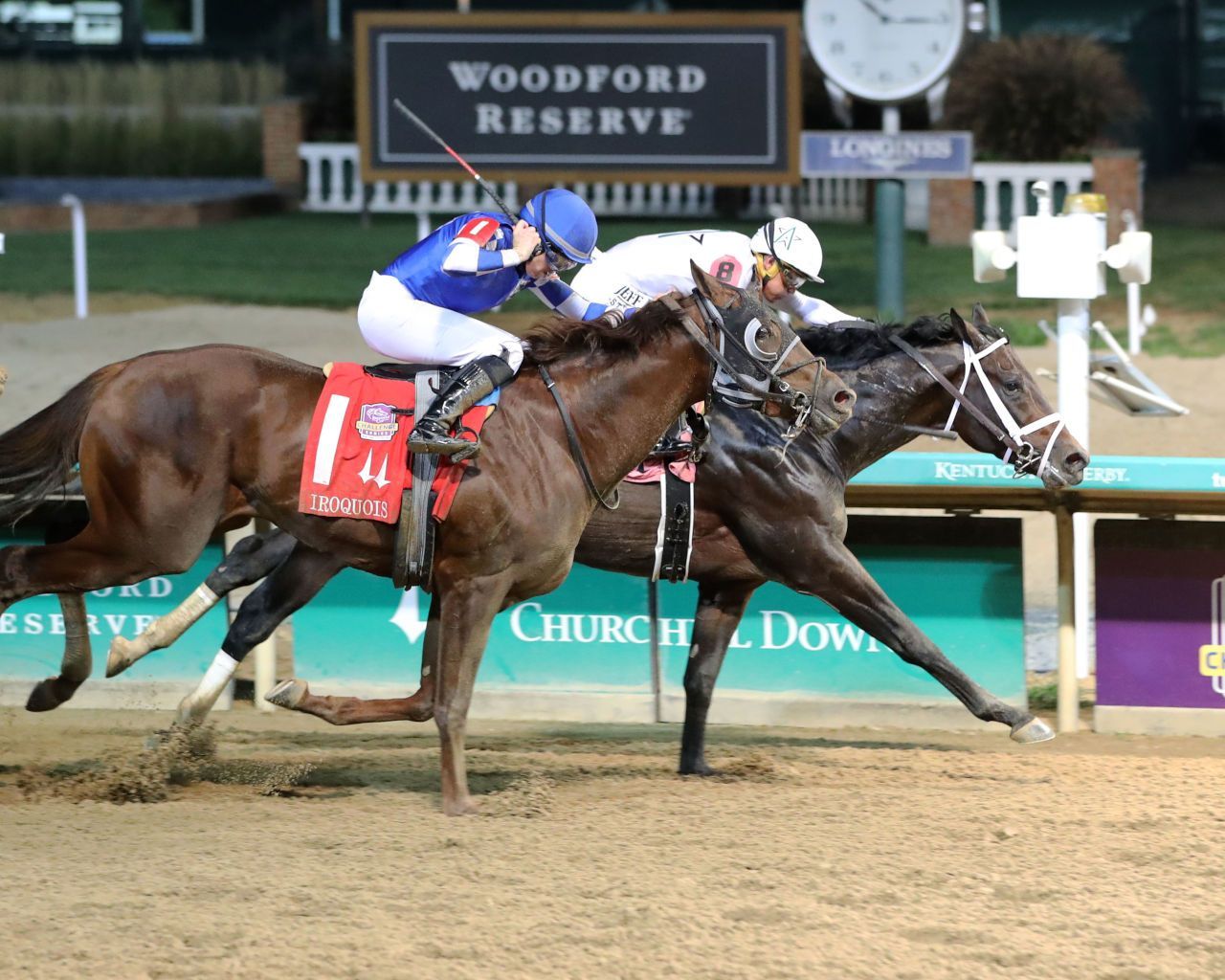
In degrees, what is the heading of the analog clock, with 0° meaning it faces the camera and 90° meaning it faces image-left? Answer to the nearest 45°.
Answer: approximately 0°

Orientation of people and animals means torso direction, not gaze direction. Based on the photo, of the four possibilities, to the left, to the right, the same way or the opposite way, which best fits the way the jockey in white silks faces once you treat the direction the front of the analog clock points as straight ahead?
to the left

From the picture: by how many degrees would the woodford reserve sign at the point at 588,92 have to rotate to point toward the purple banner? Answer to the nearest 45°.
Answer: approximately 45° to its left

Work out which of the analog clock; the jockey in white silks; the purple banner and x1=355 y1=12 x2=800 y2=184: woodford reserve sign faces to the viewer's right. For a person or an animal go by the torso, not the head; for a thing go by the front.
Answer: the jockey in white silks

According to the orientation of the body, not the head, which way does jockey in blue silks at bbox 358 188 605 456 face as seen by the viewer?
to the viewer's right

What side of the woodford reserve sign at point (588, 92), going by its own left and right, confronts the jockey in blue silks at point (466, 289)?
front

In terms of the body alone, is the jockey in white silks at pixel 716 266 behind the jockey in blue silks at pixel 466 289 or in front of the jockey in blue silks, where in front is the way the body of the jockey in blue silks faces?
in front

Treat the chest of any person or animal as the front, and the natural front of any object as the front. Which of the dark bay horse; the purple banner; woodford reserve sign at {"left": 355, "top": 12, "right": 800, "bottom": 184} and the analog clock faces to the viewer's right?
the dark bay horse

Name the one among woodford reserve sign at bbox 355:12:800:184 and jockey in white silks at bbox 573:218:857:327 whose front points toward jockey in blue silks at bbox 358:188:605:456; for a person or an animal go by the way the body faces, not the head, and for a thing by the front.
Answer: the woodford reserve sign

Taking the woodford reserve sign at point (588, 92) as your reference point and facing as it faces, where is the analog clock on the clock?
The analog clock is roughly at 9 o'clock from the woodford reserve sign.

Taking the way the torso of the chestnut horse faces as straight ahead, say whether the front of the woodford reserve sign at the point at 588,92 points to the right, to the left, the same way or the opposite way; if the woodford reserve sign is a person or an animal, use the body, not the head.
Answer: to the right

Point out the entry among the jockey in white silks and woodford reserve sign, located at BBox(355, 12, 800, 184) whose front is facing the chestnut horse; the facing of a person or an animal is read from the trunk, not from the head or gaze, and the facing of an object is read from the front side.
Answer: the woodford reserve sign

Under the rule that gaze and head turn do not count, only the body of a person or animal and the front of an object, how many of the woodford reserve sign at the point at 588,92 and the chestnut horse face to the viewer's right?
1

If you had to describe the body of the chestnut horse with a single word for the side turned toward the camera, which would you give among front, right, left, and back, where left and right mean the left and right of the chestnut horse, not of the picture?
right
